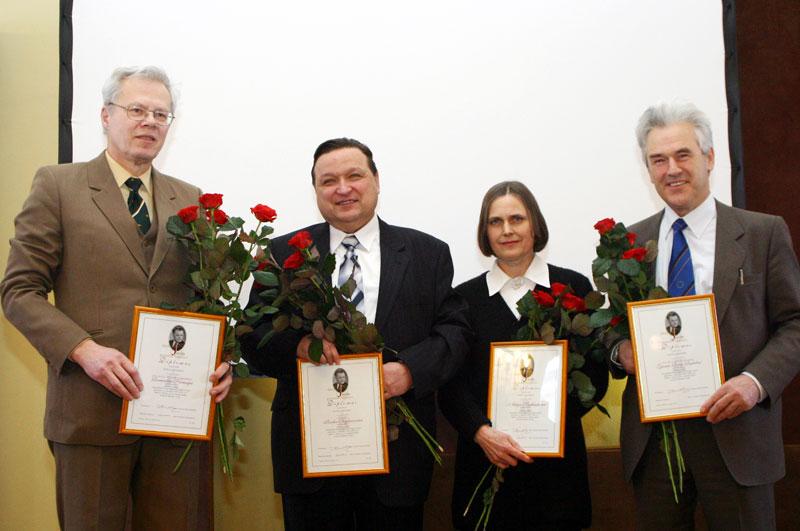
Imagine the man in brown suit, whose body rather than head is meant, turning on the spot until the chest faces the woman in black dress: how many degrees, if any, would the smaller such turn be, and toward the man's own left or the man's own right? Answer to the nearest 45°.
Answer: approximately 45° to the man's own left

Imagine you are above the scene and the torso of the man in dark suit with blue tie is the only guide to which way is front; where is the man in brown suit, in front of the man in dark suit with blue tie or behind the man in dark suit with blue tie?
in front

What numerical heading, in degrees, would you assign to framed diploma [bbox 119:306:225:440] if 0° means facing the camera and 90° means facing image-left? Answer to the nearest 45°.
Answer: approximately 0°

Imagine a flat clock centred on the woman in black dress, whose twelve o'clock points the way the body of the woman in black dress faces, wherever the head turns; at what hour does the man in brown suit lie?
The man in brown suit is roughly at 2 o'clock from the woman in black dress.

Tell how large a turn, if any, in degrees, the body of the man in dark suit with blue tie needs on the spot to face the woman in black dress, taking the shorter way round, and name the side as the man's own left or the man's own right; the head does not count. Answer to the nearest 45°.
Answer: approximately 45° to the man's own right

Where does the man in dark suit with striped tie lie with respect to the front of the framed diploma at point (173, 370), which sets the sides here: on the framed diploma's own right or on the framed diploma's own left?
on the framed diploma's own left

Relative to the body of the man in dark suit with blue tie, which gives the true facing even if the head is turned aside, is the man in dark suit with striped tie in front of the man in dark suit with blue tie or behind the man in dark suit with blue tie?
in front
